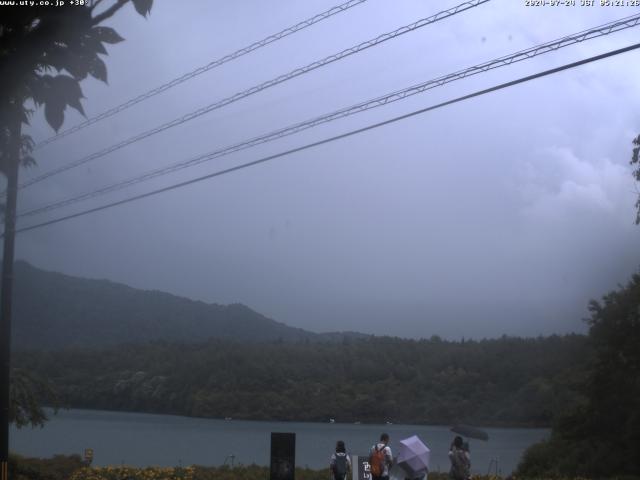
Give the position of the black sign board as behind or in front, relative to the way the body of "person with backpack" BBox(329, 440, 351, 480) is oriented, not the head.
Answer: behind

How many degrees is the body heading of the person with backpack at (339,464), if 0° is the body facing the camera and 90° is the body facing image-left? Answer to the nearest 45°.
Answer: approximately 180°

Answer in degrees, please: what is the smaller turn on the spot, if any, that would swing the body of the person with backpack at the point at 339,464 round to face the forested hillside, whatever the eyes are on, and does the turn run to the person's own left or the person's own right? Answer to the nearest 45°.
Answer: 0° — they already face it

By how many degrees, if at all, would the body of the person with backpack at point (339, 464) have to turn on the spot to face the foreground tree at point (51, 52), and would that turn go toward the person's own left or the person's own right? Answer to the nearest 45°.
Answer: approximately 180°

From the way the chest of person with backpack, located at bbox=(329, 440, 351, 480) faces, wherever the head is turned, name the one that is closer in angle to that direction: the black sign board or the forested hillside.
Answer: the forested hillside

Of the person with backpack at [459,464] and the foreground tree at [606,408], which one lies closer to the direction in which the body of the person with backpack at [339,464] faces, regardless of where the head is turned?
the foreground tree

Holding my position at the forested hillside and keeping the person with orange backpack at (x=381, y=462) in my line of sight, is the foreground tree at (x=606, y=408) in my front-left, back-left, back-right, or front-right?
front-left

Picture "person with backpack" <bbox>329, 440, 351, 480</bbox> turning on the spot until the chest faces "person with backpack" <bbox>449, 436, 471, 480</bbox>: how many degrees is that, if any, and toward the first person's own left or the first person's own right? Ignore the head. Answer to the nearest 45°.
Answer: approximately 135° to the first person's own right

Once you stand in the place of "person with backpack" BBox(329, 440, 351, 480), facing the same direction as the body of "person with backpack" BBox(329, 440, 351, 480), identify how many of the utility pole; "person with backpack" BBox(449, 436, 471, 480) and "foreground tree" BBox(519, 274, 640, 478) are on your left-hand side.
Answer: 1

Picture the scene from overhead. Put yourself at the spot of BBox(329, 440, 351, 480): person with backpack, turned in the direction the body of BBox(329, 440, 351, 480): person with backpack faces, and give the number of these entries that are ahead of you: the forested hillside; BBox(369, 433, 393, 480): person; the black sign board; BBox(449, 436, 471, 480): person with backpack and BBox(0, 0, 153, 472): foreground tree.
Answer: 1

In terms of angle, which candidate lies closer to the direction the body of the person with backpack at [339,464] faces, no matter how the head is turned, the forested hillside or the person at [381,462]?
the forested hillside

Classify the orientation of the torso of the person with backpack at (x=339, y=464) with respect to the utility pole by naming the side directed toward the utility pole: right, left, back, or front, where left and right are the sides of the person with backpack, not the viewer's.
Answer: left

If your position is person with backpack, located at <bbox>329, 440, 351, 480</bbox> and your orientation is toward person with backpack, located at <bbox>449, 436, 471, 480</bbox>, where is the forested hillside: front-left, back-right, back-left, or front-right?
back-left

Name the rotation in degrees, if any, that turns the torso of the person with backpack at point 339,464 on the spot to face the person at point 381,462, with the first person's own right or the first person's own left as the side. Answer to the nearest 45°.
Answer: approximately 135° to the first person's own right

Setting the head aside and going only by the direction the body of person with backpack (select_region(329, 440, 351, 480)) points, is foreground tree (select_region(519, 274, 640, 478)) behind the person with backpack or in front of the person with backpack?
in front
